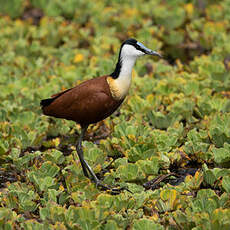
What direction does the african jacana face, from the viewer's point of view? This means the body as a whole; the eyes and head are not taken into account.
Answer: to the viewer's right

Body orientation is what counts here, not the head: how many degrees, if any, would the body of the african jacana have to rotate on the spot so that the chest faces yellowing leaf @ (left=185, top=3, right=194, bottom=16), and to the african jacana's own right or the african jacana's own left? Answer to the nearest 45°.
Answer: approximately 90° to the african jacana's own left

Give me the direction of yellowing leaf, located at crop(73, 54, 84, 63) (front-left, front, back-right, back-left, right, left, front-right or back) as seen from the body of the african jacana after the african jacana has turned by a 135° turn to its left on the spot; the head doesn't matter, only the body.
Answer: front-right
